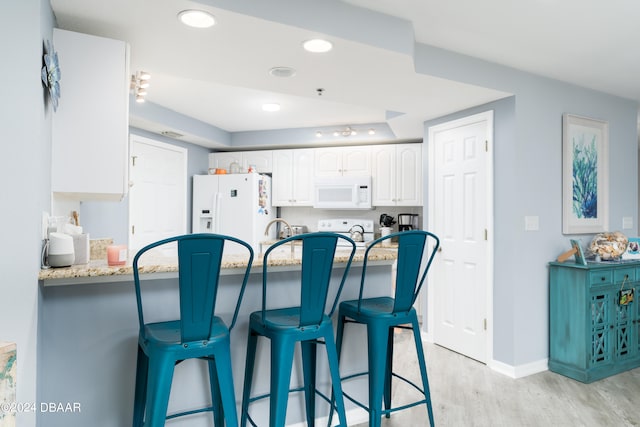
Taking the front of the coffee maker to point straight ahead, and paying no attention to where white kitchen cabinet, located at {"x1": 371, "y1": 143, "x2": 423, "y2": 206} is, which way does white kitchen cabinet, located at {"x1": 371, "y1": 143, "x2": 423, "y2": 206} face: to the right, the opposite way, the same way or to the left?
the same way

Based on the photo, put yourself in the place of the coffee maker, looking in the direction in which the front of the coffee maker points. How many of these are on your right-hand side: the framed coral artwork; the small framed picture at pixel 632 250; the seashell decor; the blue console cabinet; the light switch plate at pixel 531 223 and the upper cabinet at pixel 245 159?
1

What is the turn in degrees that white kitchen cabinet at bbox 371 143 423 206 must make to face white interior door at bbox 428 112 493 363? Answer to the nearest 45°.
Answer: approximately 45° to its left

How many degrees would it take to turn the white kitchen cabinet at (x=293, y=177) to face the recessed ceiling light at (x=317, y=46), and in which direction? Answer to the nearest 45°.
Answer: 0° — it already faces it

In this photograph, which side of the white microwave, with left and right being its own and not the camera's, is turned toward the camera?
front

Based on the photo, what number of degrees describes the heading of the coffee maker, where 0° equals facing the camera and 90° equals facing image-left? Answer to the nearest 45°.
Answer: approximately 0°

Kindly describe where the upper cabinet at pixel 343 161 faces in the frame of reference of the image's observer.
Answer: facing the viewer

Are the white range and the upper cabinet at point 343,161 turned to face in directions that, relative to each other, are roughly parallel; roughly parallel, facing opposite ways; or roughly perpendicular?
roughly parallel

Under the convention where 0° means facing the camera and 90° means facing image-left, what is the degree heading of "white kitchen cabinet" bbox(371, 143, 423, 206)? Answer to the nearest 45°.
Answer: approximately 0°

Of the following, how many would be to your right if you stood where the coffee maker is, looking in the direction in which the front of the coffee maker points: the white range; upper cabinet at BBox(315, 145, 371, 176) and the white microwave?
3

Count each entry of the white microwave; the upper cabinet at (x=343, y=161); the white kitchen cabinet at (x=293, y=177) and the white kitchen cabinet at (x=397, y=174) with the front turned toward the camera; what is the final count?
4

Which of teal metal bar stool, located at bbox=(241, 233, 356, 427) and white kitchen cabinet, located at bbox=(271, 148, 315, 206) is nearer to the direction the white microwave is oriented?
the teal metal bar stool

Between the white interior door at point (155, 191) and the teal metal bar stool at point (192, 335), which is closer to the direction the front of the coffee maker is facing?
the teal metal bar stool

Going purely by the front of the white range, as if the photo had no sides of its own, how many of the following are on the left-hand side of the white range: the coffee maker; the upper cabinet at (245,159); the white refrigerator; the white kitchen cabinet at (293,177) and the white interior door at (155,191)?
1

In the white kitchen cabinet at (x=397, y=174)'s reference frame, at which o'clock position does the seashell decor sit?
The seashell decor is roughly at 10 o'clock from the white kitchen cabinet.

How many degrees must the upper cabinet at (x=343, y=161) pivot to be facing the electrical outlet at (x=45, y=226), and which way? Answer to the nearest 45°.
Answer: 0° — it already faces it
